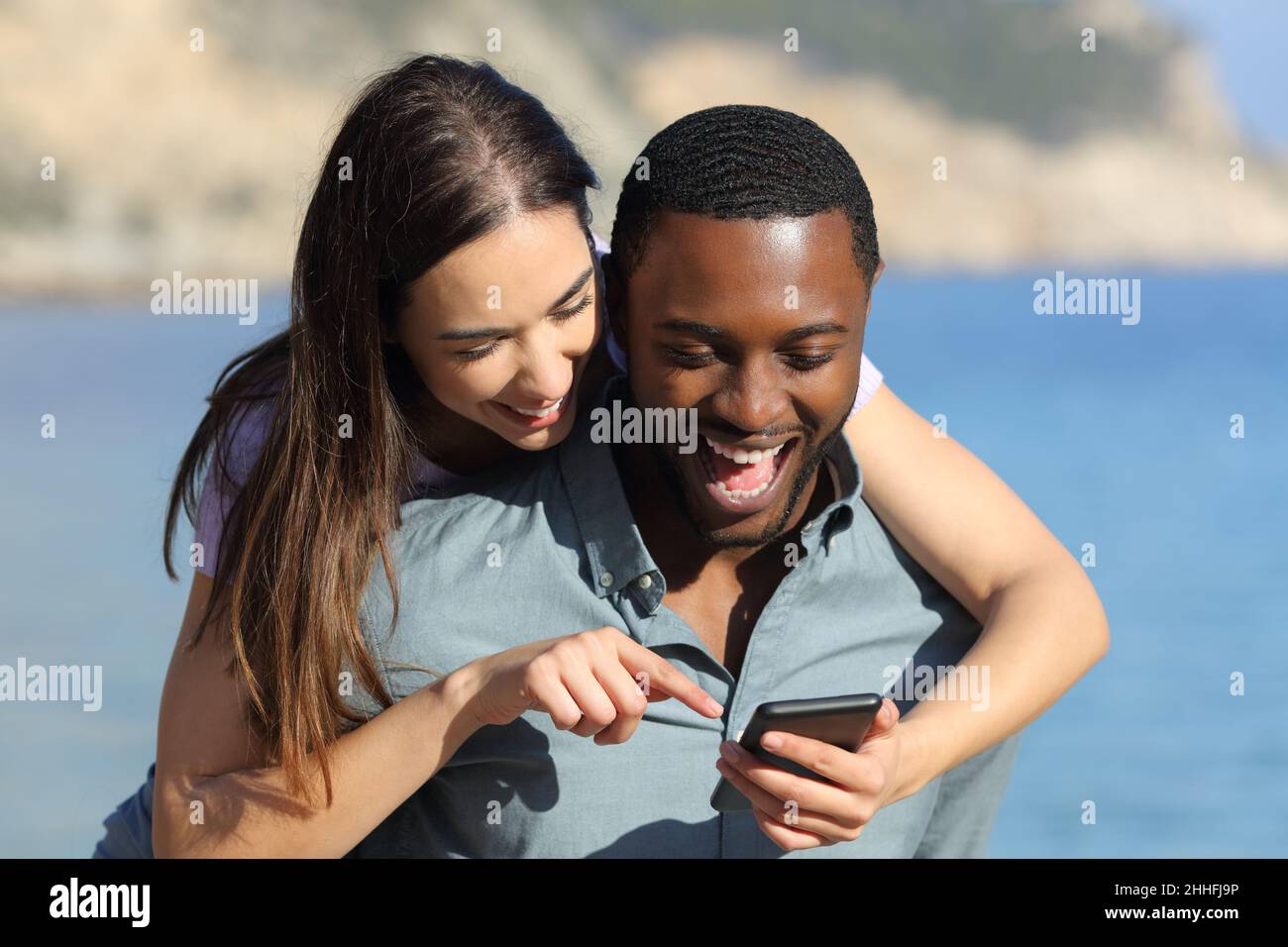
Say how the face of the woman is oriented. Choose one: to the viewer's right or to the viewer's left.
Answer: to the viewer's right

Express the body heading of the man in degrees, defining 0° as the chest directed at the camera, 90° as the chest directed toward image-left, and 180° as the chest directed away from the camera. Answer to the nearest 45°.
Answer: approximately 0°
